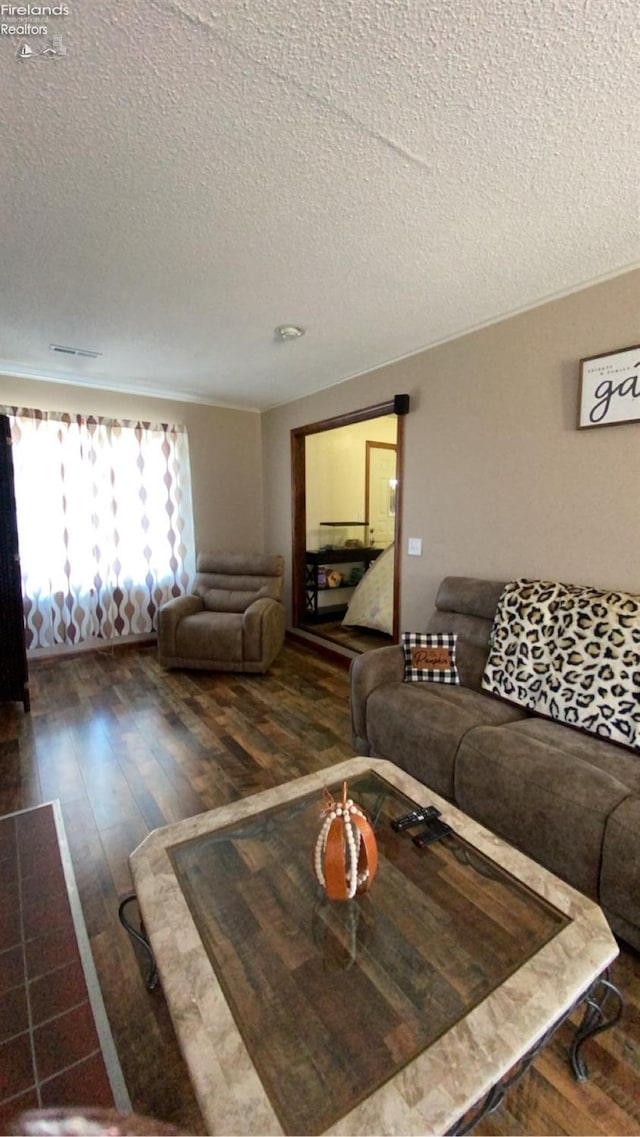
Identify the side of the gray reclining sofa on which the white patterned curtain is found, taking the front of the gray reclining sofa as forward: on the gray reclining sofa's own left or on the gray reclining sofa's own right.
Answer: on the gray reclining sofa's own right

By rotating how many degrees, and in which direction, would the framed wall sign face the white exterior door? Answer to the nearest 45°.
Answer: approximately 90° to its right

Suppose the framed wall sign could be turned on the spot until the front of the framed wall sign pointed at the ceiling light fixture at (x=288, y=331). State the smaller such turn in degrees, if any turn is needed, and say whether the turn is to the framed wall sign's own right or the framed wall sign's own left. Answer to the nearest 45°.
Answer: approximately 45° to the framed wall sign's own right

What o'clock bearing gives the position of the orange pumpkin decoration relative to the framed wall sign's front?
The orange pumpkin decoration is roughly at 11 o'clock from the framed wall sign.

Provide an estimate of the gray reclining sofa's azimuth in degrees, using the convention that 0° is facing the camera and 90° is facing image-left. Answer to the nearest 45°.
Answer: approximately 45°

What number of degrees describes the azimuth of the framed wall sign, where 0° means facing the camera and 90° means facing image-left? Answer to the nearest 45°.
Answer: approximately 45°

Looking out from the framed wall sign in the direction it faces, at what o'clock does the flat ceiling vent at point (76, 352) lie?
The flat ceiling vent is roughly at 1 o'clock from the framed wall sign.
